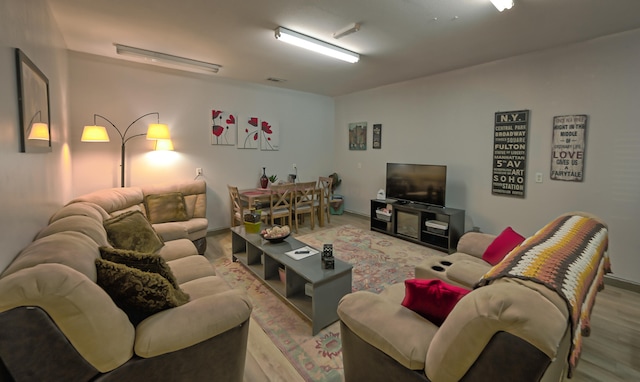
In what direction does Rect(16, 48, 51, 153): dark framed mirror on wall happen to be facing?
to the viewer's right

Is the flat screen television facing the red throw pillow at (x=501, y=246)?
no

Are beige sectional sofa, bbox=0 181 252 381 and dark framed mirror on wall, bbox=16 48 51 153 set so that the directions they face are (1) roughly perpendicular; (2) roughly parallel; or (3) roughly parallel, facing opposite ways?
roughly parallel

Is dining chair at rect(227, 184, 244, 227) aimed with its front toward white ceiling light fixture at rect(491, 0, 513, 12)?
no

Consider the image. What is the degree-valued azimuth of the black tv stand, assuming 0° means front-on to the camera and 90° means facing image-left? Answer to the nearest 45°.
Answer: approximately 45°

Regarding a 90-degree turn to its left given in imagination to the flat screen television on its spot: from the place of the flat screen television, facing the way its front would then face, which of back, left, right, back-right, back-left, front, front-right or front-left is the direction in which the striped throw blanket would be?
front-right

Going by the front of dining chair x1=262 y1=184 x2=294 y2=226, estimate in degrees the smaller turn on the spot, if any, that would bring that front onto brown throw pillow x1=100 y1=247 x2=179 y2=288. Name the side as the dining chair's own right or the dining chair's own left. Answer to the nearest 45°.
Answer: approximately 135° to the dining chair's own left

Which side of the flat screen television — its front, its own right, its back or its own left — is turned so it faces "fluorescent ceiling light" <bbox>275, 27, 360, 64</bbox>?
front

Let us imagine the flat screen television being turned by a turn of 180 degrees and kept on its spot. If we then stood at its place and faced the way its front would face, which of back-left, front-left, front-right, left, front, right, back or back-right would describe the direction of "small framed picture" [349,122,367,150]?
left

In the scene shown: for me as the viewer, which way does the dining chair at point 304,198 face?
facing away from the viewer and to the left of the viewer

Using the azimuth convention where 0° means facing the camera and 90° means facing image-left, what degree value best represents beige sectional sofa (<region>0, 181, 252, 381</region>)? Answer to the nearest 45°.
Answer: approximately 270°

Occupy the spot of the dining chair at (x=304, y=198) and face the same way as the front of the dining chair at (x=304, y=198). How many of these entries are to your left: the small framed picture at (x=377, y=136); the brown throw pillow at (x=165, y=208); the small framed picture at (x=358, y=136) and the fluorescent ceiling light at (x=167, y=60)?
2

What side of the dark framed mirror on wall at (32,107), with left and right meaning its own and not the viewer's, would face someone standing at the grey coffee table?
front

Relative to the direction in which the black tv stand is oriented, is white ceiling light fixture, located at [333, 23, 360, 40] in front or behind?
in front

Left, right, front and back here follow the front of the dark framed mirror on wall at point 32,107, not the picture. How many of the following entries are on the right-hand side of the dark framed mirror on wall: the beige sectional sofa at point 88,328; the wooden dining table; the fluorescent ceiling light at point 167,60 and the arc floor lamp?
1

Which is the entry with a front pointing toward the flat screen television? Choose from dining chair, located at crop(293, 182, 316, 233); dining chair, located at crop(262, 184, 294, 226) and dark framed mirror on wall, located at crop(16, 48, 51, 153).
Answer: the dark framed mirror on wall
